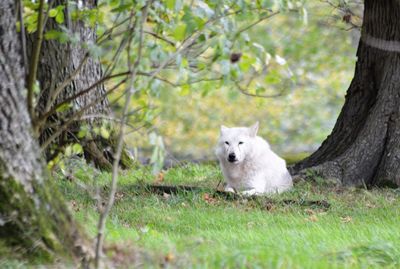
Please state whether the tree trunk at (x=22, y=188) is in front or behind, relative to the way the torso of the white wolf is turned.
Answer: in front

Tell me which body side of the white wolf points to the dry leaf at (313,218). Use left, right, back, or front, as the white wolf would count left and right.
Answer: left

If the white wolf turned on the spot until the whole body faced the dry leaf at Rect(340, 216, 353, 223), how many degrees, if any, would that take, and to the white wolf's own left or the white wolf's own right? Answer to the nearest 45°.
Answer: approximately 90° to the white wolf's own left

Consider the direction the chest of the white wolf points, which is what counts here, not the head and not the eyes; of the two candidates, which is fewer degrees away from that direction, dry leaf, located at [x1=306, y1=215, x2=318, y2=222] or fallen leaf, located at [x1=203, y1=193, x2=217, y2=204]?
the fallen leaf

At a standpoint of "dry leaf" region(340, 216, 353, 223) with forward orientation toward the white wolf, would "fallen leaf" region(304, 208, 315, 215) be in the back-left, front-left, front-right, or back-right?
front-left

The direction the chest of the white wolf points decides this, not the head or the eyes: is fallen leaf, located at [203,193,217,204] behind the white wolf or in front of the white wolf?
in front

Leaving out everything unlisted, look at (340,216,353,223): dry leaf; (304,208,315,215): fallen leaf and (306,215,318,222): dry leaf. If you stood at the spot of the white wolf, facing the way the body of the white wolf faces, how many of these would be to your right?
0

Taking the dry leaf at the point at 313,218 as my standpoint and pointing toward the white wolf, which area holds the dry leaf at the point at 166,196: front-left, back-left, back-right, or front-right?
front-left

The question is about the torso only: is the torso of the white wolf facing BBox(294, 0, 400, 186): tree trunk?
no

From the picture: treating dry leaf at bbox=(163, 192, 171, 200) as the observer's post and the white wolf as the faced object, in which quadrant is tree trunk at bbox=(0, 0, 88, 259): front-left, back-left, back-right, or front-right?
back-right

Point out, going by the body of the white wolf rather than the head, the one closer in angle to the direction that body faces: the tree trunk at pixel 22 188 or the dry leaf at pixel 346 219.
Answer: the tree trunk

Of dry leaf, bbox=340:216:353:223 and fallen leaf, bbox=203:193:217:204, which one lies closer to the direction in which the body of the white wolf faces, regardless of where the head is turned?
the fallen leaf

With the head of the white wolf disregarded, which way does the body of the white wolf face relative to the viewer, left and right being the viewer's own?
facing the viewer and to the left of the viewer

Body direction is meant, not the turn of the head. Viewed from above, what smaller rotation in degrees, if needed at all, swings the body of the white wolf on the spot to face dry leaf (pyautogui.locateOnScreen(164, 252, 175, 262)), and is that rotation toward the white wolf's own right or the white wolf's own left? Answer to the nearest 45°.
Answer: approximately 45° to the white wolf's own left

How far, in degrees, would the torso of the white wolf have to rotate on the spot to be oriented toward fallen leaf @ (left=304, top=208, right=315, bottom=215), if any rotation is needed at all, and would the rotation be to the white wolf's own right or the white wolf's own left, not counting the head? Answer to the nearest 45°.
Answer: approximately 90° to the white wolf's own left
